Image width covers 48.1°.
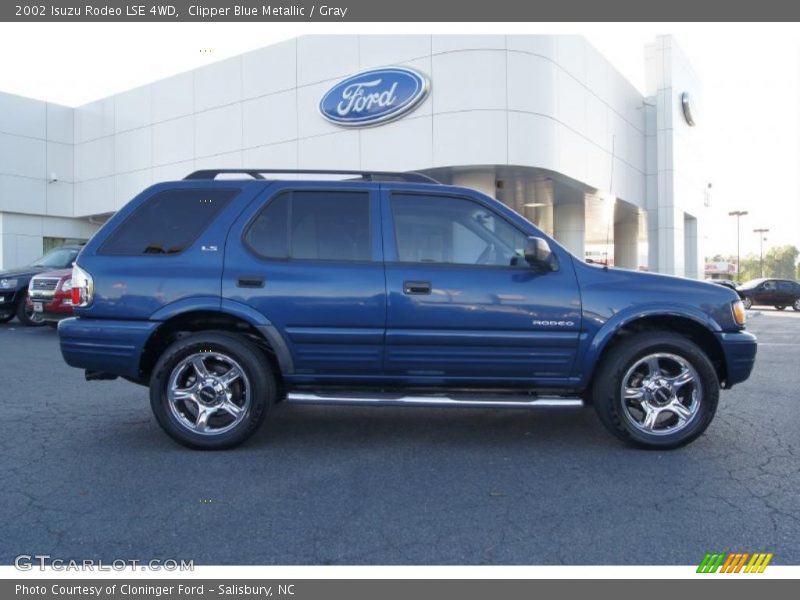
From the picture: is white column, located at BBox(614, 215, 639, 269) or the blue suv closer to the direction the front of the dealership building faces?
the blue suv

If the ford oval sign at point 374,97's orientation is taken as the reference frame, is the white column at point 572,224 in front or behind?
behind

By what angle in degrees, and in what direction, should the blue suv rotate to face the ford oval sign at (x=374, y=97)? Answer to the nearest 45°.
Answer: approximately 90° to its left

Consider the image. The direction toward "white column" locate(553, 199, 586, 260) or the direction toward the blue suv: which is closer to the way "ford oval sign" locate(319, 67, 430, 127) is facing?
the blue suv

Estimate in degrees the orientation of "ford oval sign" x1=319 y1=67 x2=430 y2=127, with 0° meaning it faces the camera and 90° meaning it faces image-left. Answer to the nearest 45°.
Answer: approximately 45°

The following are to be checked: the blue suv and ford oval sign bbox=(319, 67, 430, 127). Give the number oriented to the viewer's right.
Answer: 1

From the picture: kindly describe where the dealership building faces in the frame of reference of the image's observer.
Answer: facing the viewer and to the right of the viewer

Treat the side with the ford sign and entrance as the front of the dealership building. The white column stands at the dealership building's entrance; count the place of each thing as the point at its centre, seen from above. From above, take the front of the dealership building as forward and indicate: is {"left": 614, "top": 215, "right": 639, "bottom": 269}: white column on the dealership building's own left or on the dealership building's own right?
on the dealership building's own left

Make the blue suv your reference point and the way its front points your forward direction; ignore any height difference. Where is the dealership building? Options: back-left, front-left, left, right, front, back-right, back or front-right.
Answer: left

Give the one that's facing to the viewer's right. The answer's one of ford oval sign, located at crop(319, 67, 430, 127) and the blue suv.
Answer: the blue suv

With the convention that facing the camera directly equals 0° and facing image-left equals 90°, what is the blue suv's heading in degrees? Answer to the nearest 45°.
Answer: approximately 270°
